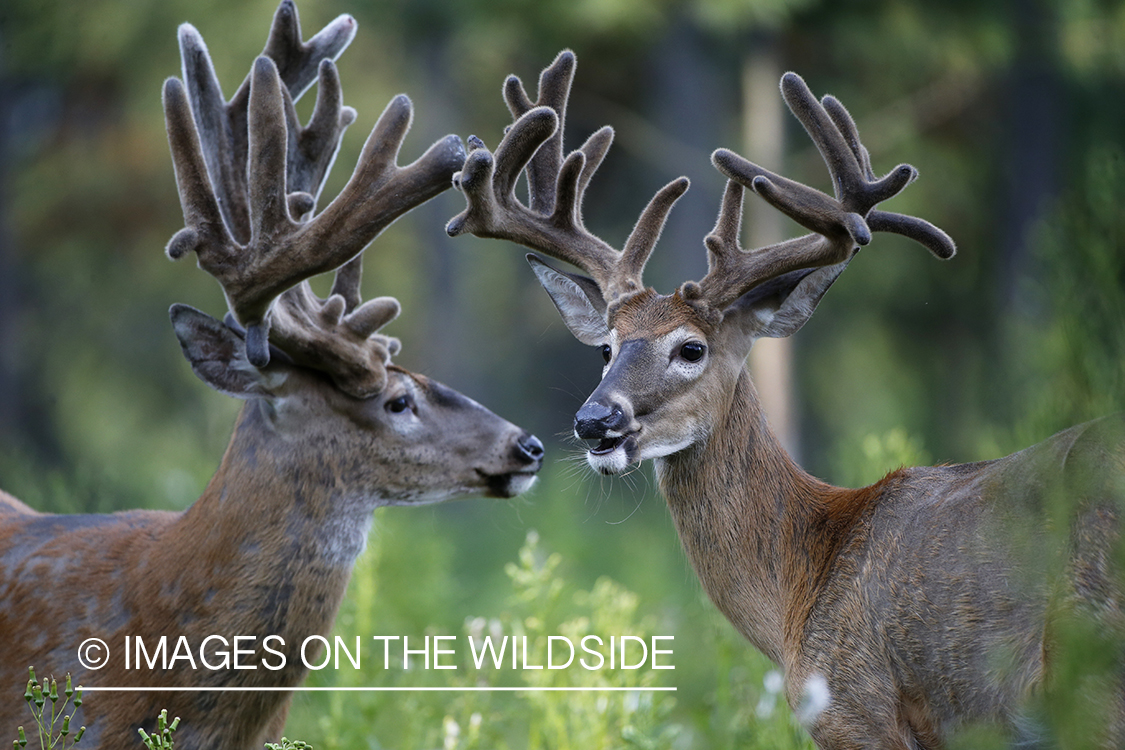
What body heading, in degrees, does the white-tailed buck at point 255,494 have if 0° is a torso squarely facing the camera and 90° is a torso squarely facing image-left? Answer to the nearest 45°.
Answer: approximately 270°

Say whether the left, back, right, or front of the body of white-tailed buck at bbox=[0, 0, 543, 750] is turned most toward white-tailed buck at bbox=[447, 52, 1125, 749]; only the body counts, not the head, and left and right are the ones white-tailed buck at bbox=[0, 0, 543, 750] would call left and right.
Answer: front
